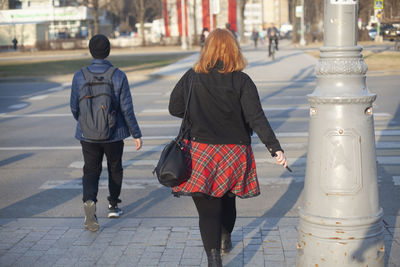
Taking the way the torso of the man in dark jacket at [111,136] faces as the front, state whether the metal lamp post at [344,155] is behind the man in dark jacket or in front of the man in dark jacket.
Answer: behind

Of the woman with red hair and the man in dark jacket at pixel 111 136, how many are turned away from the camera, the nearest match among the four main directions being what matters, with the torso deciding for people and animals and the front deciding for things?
2

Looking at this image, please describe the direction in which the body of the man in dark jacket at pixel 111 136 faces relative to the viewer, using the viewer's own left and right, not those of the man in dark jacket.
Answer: facing away from the viewer

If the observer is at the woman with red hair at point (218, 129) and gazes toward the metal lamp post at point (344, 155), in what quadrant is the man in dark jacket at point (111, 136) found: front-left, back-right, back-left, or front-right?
back-left

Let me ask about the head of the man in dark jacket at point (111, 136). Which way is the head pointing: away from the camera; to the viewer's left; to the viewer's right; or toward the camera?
away from the camera

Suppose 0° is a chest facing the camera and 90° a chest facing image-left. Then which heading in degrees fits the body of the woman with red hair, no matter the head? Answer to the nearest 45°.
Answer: approximately 180°

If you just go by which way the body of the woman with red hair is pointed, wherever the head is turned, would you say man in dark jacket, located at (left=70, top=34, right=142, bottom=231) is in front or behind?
in front

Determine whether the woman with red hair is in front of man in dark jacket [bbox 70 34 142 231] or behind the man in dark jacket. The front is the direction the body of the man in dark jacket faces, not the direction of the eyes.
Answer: behind
